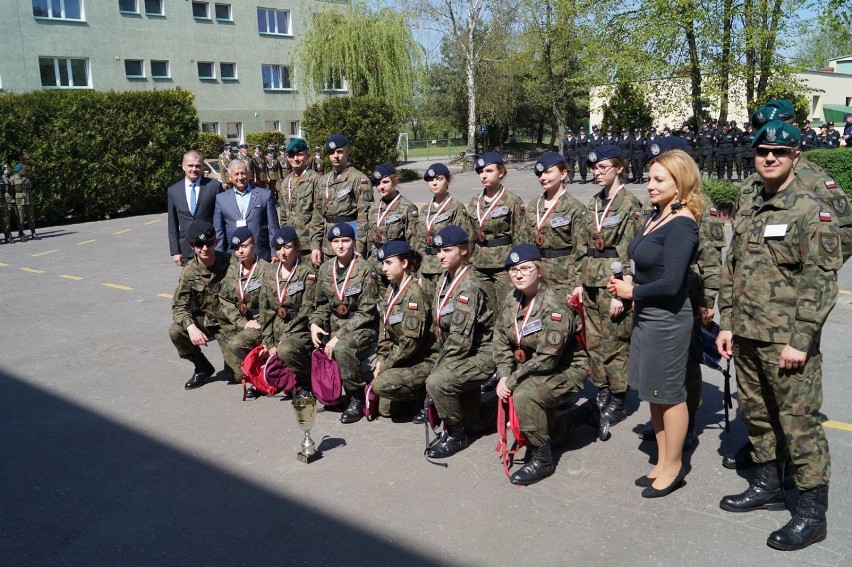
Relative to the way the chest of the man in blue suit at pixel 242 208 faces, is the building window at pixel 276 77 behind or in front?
behind

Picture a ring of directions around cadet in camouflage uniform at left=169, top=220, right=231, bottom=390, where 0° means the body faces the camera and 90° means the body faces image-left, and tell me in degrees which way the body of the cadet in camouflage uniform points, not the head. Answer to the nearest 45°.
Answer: approximately 0°

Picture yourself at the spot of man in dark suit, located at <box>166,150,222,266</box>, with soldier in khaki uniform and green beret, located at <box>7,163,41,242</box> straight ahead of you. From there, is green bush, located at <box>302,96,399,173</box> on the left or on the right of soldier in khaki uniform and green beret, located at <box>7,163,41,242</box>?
right

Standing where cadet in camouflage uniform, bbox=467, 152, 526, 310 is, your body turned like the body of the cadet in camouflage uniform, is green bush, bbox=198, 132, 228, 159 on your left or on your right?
on your right

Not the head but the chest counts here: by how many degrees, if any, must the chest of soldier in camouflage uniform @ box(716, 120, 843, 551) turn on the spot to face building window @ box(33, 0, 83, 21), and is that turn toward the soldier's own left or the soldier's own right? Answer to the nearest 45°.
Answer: approximately 90° to the soldier's own right

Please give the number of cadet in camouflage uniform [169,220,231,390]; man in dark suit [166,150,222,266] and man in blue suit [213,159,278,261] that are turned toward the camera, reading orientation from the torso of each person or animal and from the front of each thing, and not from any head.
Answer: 3

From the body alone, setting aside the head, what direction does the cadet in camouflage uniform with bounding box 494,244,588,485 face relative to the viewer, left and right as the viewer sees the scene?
facing the viewer and to the left of the viewer

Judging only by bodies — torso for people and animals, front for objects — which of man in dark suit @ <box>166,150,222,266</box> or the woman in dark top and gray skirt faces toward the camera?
the man in dark suit

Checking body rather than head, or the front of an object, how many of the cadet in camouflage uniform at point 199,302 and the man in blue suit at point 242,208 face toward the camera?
2

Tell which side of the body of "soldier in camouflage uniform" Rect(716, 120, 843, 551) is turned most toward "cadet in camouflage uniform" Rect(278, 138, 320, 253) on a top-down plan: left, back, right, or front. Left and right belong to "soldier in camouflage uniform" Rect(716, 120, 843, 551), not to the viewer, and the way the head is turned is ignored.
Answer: right

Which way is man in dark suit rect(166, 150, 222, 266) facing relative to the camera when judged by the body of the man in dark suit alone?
toward the camera
